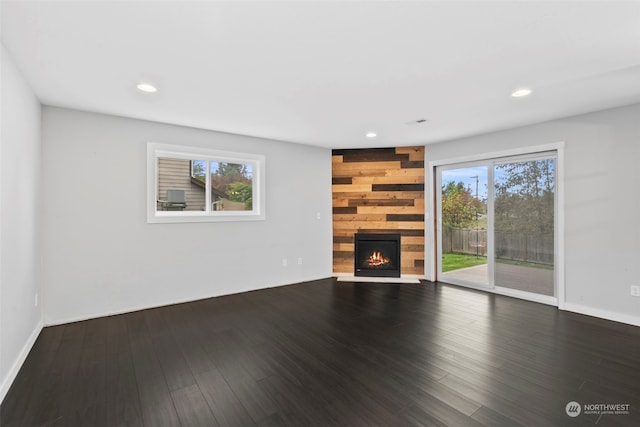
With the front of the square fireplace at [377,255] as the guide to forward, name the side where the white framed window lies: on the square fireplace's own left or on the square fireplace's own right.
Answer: on the square fireplace's own right

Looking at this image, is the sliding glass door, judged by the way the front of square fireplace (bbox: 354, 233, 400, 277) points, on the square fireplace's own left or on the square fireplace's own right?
on the square fireplace's own left

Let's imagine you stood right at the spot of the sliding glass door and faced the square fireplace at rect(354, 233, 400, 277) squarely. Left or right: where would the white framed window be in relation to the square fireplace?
left

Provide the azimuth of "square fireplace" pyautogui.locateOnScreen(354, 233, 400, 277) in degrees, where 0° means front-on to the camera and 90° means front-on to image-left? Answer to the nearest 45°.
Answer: approximately 0°

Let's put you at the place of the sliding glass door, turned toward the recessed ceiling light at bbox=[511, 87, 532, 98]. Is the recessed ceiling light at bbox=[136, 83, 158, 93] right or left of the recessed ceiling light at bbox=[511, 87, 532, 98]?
right

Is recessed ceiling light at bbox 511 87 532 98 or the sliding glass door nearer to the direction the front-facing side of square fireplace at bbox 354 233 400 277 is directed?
the recessed ceiling light

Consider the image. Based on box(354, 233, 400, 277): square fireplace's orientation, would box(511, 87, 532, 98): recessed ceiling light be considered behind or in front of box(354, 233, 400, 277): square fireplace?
in front

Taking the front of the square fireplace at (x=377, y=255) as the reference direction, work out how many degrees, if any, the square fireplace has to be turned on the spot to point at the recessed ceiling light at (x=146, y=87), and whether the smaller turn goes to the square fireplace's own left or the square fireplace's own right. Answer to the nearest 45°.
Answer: approximately 45° to the square fireplace's own right
